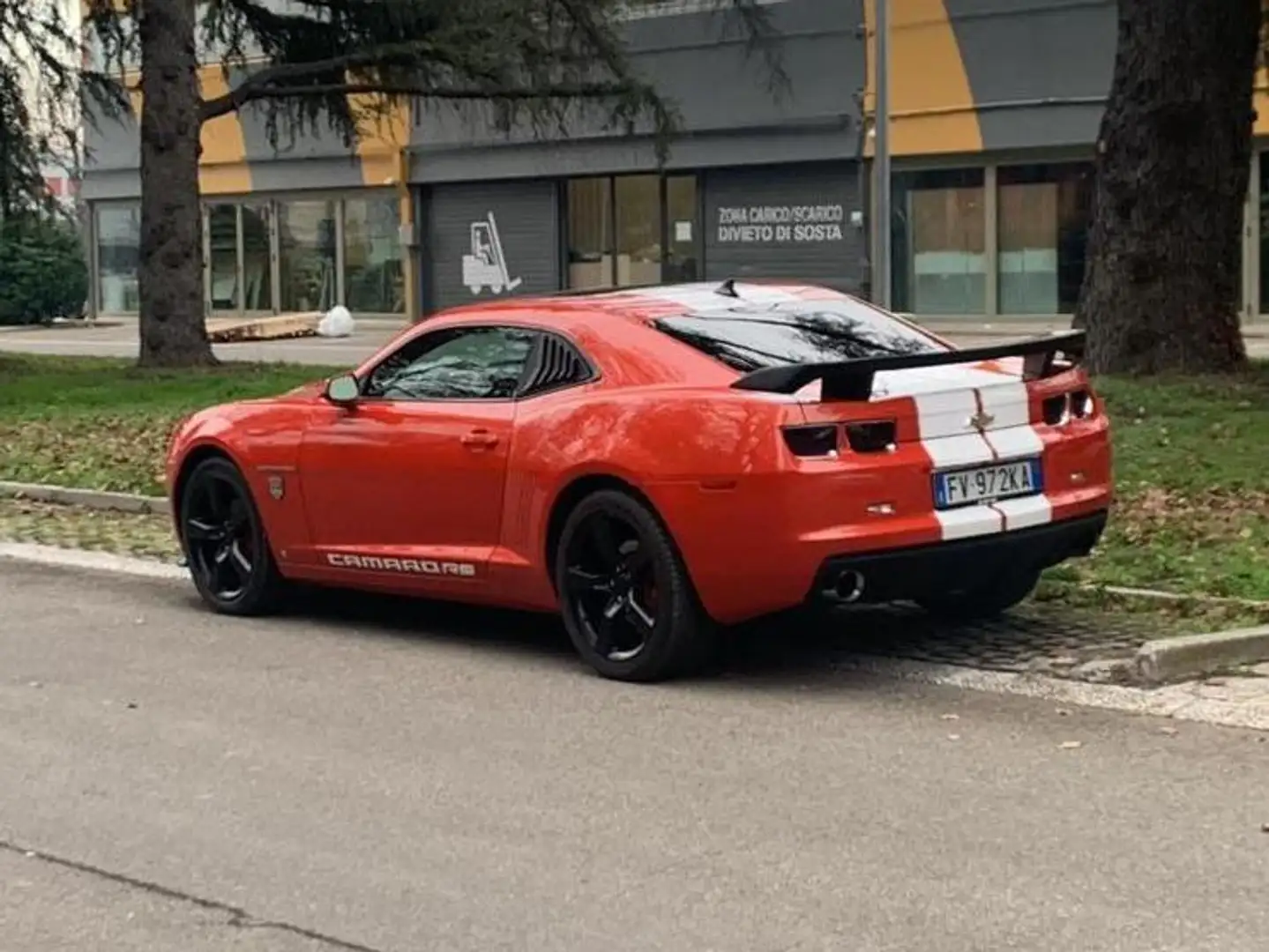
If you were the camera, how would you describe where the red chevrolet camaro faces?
facing away from the viewer and to the left of the viewer

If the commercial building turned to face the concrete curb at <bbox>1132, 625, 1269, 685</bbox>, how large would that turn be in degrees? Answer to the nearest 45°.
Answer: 0° — it already faces it

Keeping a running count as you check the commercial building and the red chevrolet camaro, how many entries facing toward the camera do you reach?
1

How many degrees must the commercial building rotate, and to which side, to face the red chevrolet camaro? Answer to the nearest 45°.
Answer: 0° — it already faces it

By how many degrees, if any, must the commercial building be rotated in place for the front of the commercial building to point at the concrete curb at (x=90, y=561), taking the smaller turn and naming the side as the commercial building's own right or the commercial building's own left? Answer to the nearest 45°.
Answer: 0° — it already faces it

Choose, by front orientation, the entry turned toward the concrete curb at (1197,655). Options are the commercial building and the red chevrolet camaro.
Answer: the commercial building

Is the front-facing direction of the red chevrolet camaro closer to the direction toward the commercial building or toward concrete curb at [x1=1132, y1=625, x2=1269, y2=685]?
the commercial building
